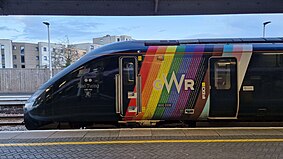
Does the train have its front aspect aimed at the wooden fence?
no

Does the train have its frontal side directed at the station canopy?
no

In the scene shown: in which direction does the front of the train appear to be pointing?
to the viewer's left
